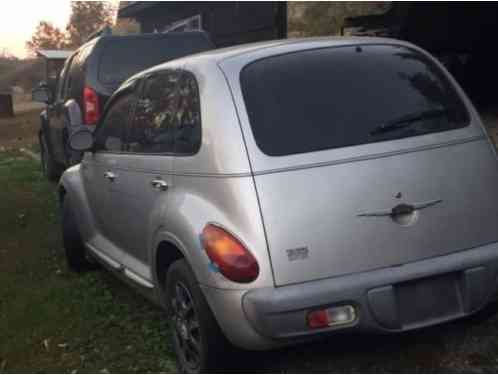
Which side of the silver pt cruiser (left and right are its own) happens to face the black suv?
front

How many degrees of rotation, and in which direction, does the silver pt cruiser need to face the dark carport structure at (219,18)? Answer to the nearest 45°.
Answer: approximately 45° to its right

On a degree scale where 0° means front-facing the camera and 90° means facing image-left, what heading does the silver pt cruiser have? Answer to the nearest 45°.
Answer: approximately 135°

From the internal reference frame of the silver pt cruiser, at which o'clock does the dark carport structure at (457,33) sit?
The dark carport structure is roughly at 2 o'clock from the silver pt cruiser.

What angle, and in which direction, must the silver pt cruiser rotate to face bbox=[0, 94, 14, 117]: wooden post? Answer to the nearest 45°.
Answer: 0° — it already faces it

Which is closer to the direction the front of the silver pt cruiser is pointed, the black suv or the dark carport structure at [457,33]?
the black suv
